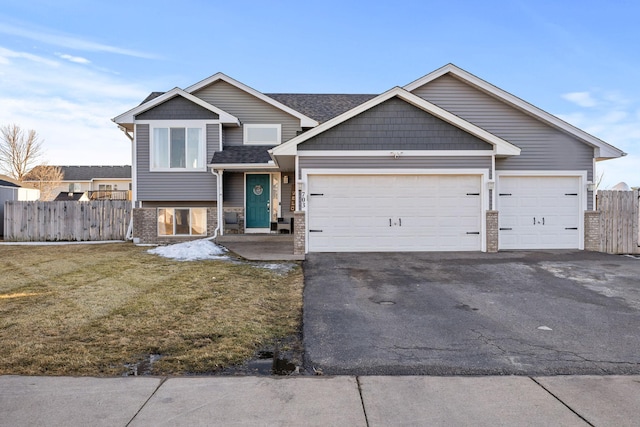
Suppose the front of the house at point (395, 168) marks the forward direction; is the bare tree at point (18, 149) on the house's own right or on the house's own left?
on the house's own right

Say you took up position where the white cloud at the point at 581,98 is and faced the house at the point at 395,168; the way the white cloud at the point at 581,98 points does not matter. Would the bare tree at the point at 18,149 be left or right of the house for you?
right

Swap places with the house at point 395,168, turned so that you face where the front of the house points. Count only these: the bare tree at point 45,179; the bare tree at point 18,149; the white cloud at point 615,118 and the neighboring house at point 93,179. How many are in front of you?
0

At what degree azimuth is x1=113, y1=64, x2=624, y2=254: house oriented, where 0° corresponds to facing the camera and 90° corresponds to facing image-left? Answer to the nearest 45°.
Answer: approximately 0°

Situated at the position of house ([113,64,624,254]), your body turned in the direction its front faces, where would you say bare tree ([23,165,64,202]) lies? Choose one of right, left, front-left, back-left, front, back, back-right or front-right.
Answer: back-right

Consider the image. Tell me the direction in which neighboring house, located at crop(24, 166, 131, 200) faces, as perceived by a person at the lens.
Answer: facing away from the viewer

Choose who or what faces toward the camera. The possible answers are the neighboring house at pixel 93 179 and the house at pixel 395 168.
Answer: the house

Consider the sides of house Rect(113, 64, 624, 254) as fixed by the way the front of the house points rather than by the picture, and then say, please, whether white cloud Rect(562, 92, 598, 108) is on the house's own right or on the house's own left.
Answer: on the house's own left

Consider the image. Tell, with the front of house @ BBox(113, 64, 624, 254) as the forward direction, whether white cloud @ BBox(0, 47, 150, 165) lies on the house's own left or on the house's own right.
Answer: on the house's own right

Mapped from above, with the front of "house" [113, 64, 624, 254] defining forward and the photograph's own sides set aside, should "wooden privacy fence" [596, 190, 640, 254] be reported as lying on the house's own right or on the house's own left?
on the house's own left
